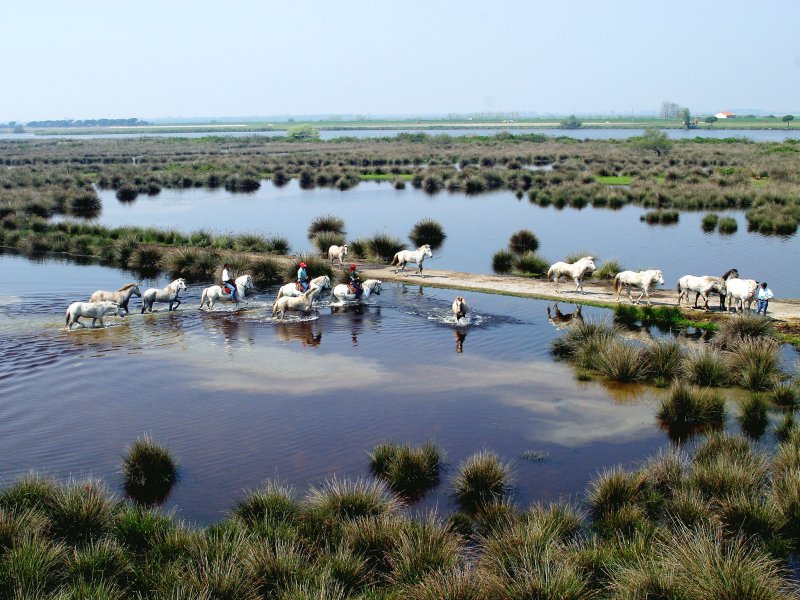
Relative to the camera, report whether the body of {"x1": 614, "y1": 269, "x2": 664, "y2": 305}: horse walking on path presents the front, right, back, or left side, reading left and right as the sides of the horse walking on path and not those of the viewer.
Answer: right

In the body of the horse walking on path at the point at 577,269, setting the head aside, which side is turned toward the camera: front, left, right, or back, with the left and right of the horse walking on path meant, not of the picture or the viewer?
right

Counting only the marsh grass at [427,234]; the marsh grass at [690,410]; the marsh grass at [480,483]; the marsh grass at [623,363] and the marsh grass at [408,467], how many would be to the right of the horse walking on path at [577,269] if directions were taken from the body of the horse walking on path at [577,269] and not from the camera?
4

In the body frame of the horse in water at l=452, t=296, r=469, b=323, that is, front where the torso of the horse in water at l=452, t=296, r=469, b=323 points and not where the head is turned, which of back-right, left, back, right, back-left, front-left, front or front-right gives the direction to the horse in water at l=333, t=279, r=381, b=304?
back-right

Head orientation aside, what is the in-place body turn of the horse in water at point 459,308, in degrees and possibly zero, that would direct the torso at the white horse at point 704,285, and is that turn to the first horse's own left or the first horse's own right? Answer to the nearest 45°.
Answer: approximately 90° to the first horse's own left

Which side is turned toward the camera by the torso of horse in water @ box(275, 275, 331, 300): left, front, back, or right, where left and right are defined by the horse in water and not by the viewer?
right

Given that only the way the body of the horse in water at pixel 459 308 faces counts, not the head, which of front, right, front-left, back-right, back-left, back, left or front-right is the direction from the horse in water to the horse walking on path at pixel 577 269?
back-left

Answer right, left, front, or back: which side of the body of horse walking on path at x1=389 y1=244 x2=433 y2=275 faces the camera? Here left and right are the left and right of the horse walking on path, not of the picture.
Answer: right
